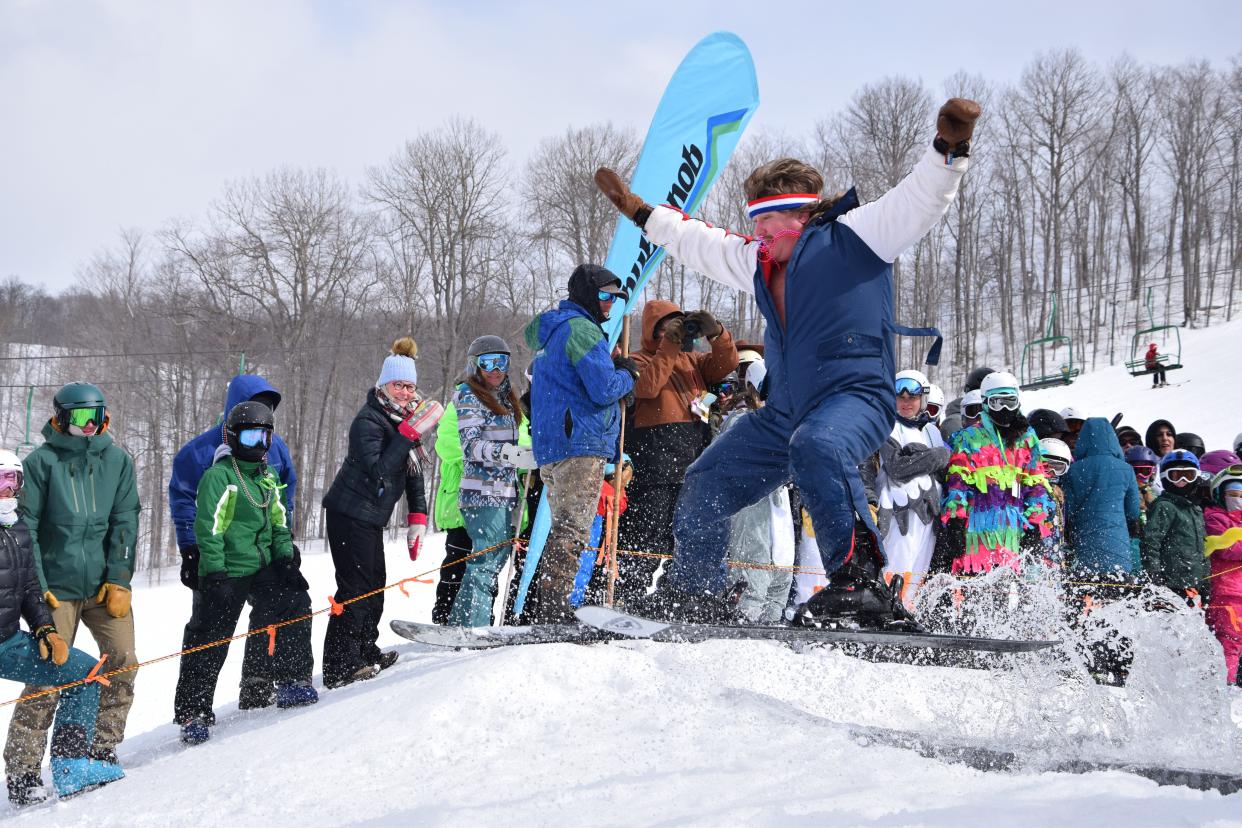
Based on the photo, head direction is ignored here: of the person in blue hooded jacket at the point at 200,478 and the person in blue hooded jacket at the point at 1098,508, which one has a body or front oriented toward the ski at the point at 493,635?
the person in blue hooded jacket at the point at 200,478

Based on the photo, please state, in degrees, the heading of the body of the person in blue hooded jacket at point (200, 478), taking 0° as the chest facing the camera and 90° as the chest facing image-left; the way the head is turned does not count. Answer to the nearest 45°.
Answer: approximately 315°

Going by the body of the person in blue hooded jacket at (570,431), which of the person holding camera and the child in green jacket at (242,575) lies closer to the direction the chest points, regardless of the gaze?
the person holding camera

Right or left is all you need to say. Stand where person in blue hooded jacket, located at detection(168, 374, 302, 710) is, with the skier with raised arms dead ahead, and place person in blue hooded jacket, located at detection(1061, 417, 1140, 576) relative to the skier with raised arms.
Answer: left

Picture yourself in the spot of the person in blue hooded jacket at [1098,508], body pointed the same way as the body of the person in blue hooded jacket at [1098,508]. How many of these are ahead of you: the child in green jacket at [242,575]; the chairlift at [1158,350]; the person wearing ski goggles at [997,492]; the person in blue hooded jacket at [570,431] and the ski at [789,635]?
1

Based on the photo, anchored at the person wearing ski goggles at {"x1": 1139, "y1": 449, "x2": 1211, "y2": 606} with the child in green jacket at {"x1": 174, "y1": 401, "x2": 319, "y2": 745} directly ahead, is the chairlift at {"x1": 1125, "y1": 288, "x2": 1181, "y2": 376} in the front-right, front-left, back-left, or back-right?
back-right

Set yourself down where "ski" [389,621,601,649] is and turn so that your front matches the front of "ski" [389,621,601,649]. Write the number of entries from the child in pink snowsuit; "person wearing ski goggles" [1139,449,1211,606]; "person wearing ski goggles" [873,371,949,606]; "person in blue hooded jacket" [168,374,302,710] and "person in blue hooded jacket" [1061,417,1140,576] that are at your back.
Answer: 4

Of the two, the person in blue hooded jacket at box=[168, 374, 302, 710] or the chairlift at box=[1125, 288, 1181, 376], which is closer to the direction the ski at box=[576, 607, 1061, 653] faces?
the person in blue hooded jacket

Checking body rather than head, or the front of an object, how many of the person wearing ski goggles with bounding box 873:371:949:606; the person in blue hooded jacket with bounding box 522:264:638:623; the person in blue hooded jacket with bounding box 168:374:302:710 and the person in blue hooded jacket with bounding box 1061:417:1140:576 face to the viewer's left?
0

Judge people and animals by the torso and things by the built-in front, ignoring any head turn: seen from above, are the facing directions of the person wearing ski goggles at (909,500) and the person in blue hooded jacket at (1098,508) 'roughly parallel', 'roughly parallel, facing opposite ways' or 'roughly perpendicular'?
roughly parallel, facing opposite ways

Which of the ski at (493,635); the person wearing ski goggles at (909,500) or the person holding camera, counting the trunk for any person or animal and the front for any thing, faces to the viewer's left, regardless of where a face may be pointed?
the ski

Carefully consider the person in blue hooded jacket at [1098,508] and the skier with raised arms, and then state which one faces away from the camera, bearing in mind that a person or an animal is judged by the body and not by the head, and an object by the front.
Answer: the person in blue hooded jacket

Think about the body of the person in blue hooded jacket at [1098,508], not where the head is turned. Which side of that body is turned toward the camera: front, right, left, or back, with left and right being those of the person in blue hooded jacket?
back

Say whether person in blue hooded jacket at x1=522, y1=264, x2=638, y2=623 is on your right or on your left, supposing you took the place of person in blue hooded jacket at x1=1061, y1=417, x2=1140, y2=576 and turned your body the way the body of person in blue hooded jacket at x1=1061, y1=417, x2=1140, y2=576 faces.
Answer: on your left

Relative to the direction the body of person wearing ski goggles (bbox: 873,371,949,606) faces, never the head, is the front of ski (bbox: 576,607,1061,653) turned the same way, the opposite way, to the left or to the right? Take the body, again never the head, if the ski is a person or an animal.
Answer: to the right
